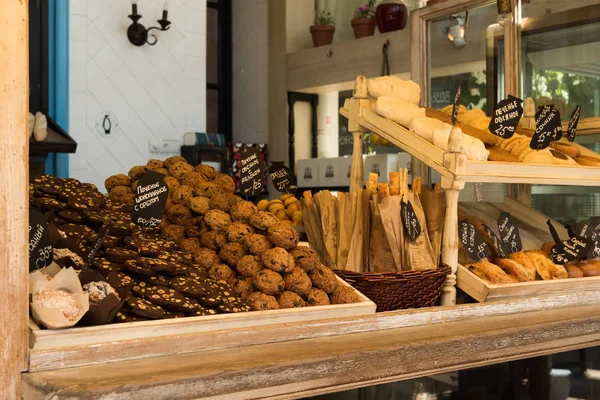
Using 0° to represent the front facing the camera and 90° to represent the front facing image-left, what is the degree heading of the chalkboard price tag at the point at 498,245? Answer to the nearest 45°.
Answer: approximately 45°

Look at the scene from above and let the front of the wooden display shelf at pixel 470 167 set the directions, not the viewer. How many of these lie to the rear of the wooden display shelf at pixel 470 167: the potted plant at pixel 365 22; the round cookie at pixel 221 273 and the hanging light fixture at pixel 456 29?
2

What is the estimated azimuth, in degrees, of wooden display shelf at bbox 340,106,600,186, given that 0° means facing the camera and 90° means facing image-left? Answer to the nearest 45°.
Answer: approximately 0°

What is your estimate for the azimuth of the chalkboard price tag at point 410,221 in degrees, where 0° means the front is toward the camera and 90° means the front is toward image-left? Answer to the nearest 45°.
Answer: approximately 45°

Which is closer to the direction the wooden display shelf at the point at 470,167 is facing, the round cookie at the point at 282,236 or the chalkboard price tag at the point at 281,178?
the round cookie

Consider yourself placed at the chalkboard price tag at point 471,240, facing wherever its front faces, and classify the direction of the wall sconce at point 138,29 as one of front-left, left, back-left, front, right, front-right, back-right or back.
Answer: back-right

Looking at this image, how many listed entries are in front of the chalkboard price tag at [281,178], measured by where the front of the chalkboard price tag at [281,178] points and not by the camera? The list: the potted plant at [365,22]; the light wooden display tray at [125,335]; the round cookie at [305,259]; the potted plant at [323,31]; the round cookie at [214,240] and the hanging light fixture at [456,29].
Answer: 3
